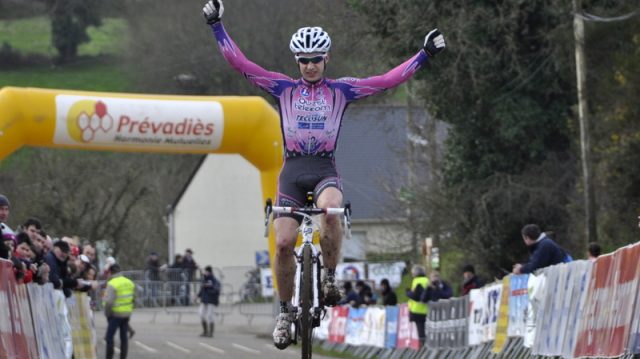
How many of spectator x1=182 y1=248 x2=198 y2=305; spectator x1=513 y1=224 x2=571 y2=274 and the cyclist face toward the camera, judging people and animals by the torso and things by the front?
2

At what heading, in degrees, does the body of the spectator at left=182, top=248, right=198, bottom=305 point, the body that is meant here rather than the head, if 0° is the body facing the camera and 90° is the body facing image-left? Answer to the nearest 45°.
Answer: approximately 0°

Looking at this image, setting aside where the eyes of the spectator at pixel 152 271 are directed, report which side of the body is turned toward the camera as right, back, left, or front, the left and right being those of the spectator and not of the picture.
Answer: front

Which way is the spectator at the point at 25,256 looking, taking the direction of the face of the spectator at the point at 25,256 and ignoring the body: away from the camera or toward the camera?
toward the camera

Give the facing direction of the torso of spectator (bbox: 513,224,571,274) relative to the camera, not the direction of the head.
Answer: to the viewer's left

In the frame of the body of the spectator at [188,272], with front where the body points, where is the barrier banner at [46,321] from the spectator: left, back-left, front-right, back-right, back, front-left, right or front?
front

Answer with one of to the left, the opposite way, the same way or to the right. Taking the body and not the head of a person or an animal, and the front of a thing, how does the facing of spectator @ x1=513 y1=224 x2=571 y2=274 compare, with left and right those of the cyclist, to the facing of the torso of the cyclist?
to the right

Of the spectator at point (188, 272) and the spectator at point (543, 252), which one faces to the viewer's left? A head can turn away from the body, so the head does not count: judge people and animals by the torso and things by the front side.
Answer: the spectator at point (543, 252)

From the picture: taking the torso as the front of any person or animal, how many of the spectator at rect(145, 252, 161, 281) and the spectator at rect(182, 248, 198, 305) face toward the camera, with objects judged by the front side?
2

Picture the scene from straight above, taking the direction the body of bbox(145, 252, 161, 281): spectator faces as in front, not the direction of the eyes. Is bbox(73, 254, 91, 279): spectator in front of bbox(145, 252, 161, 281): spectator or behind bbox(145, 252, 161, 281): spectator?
in front

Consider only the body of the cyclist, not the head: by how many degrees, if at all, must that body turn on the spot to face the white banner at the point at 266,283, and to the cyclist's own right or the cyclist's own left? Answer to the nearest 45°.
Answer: approximately 180°

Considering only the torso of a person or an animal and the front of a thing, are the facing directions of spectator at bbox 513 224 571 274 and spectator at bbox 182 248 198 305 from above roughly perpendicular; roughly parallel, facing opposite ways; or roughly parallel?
roughly perpendicular
